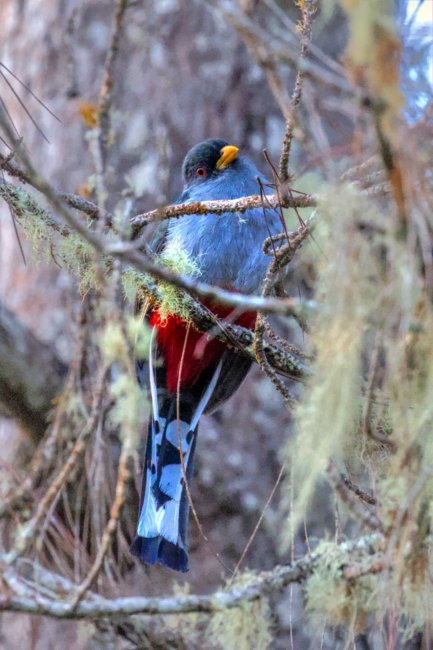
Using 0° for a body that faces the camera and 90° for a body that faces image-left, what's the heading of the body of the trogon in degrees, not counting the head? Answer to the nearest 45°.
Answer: approximately 315°

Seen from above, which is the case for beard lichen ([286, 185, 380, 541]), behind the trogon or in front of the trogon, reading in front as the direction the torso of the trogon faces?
in front

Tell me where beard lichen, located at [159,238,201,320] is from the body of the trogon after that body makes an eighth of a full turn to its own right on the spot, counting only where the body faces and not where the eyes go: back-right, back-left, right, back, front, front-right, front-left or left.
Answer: front

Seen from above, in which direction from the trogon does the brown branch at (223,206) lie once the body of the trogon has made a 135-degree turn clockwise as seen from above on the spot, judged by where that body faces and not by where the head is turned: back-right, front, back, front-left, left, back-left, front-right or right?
left
